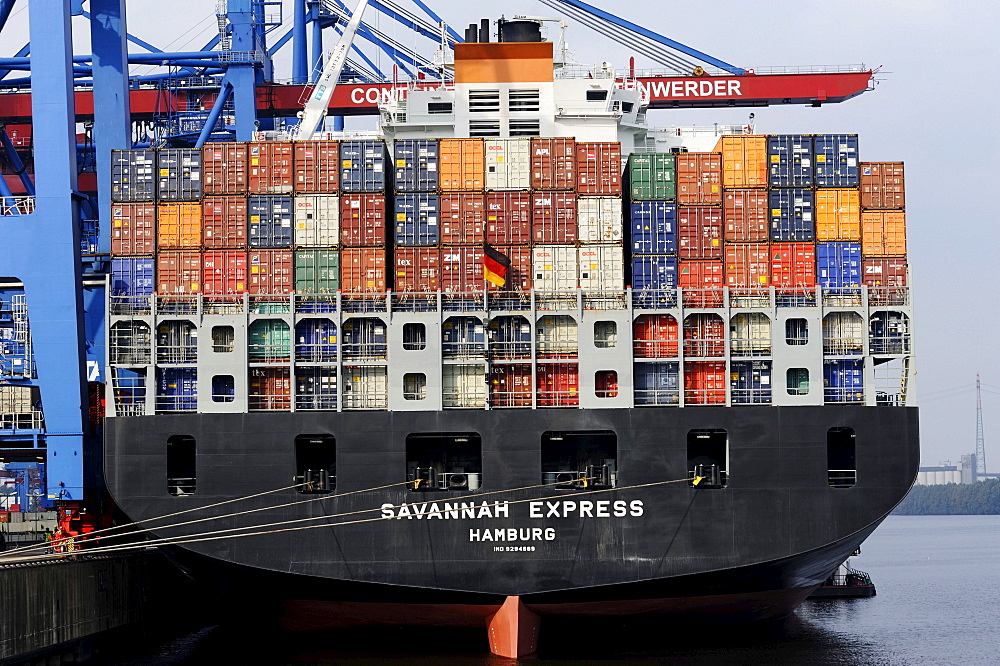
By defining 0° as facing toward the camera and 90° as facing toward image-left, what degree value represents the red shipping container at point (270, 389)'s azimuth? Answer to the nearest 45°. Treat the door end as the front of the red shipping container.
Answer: approximately 0°

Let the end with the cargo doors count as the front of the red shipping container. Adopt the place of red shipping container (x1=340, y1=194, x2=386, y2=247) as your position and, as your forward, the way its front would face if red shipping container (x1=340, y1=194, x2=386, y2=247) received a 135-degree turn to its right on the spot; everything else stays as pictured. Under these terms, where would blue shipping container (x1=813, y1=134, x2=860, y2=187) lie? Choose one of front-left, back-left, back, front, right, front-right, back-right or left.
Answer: back-right

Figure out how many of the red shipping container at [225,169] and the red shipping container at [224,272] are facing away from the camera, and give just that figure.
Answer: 0

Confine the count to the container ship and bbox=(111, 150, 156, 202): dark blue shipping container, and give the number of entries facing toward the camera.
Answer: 1

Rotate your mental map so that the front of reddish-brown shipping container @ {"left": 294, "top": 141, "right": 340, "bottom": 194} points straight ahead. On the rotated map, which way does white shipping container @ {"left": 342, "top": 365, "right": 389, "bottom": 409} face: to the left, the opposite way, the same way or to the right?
the same way

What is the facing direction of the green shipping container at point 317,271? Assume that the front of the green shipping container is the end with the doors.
toward the camera

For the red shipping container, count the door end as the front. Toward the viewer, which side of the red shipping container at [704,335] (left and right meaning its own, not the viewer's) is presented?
front

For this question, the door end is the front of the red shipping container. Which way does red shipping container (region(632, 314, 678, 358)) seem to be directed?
toward the camera

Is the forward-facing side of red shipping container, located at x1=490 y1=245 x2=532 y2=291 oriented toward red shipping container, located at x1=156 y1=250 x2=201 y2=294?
no

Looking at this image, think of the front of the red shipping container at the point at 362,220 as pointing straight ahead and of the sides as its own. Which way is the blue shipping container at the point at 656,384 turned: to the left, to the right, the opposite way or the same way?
the same way

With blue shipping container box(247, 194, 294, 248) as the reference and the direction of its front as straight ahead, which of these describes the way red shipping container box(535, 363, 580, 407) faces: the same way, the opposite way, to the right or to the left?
the same way

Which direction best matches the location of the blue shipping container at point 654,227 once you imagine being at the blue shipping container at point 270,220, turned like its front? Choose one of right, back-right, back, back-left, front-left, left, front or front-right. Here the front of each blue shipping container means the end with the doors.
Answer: left

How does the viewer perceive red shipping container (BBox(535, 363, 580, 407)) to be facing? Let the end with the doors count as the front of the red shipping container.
facing the viewer
